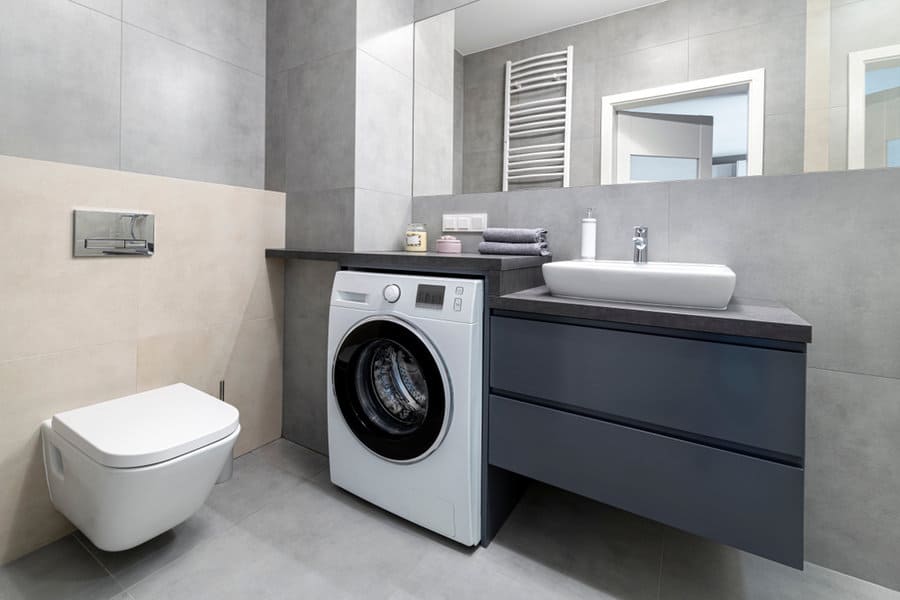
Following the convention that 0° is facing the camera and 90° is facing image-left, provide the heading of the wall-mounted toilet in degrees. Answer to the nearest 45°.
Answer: approximately 315°

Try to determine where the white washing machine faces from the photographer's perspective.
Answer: facing the viewer and to the left of the viewer

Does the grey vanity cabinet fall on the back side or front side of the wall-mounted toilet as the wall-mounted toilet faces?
on the front side

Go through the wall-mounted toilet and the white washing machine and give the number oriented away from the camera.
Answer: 0

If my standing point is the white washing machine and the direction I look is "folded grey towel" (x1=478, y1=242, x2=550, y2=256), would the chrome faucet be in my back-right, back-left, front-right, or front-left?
front-right

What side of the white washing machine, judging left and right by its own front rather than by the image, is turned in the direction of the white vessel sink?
left
